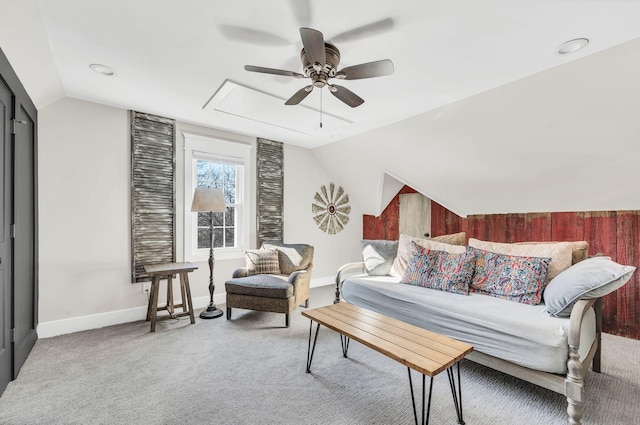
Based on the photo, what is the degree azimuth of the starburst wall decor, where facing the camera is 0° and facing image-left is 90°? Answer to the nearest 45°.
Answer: approximately 315°

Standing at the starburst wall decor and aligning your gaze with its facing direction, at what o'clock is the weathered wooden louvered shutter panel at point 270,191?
The weathered wooden louvered shutter panel is roughly at 3 o'clock from the starburst wall decor.

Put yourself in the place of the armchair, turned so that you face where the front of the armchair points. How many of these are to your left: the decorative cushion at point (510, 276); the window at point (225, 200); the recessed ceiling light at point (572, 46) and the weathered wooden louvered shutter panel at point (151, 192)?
2

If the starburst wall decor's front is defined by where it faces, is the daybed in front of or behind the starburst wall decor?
in front

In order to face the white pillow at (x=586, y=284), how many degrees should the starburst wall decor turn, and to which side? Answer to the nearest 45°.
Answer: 0° — it already faces it

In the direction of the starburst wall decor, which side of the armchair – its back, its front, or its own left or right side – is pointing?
back

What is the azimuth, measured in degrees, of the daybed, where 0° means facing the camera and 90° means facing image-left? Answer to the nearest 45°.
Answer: approximately 45°

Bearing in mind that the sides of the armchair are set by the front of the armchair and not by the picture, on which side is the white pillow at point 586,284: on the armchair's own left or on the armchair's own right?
on the armchair's own left

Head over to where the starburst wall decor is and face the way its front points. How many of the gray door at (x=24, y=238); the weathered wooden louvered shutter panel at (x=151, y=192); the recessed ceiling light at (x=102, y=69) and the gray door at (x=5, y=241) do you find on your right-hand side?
4

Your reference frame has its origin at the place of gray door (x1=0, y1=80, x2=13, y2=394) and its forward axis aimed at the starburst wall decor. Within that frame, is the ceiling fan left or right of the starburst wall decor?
right

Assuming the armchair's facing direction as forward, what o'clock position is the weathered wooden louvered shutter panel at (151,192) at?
The weathered wooden louvered shutter panel is roughly at 2 o'clock from the armchair.
